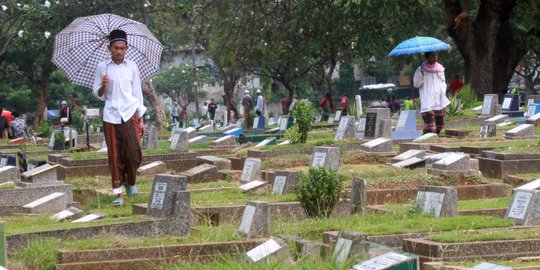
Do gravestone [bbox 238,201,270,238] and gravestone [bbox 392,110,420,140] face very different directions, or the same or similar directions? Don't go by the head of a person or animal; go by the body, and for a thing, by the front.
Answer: same or similar directions

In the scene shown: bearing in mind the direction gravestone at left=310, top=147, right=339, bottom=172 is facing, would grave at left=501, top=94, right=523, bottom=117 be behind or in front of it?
behind

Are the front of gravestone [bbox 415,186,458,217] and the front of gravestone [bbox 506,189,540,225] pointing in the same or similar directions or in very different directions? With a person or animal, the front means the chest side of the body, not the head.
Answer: same or similar directions

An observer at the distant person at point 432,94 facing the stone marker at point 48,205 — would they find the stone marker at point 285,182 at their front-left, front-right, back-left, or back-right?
front-left

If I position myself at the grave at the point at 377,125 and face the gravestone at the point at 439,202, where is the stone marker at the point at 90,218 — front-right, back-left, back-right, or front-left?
front-right

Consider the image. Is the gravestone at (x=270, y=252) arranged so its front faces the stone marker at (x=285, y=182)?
no

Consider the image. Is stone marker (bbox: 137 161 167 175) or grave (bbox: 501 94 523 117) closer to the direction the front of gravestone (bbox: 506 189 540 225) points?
the stone marker

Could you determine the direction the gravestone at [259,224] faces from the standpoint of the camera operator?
facing the viewer and to the left of the viewer

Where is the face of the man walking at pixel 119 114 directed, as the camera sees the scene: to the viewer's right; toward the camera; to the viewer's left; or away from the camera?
toward the camera

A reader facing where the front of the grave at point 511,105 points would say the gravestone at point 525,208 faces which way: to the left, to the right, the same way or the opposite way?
the same way

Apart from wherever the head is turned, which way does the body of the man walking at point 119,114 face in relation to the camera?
toward the camera

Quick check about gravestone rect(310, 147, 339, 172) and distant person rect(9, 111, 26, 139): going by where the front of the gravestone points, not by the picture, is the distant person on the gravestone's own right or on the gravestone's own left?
on the gravestone's own right

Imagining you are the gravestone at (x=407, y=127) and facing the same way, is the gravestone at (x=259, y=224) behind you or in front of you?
in front

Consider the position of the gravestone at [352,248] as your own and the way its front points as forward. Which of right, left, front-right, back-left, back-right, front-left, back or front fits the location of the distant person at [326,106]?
back-right

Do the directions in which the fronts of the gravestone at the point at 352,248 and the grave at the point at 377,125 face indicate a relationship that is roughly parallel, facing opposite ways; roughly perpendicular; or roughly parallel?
roughly parallel

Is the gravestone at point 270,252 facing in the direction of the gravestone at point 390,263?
no

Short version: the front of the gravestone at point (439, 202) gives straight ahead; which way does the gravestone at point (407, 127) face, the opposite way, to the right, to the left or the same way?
the same way

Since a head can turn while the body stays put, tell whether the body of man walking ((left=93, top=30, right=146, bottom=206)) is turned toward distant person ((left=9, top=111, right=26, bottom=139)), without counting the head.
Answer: no

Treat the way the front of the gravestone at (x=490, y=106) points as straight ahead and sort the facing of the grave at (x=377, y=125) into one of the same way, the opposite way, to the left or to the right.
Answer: the same way
